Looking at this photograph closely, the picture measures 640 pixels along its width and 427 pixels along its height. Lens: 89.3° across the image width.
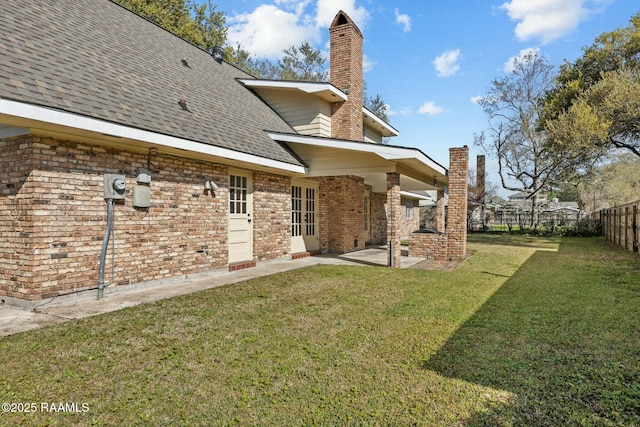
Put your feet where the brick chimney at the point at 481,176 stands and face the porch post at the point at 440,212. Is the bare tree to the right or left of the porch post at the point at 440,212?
left

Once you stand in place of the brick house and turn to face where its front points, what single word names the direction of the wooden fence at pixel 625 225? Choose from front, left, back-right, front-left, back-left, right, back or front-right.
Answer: front-left

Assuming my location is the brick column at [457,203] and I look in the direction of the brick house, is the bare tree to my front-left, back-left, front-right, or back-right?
back-right
